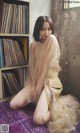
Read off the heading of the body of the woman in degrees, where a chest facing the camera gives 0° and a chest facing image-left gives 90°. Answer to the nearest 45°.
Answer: approximately 45°
